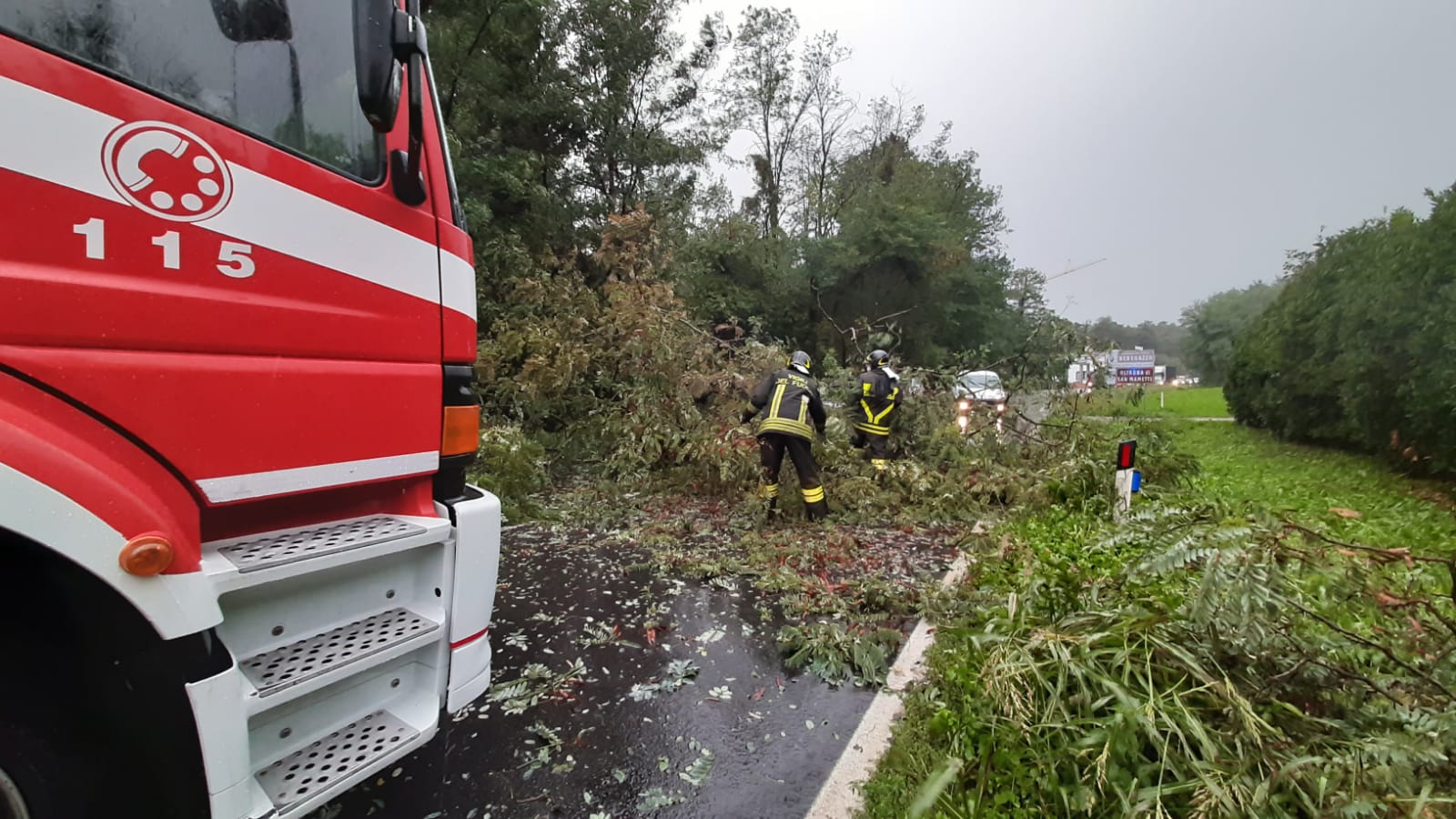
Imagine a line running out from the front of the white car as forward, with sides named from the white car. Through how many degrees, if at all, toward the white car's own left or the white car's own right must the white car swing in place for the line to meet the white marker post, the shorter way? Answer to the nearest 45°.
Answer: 0° — it already faces it

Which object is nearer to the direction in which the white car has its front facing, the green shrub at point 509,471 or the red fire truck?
the red fire truck

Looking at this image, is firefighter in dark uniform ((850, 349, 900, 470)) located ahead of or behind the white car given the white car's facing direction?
ahead

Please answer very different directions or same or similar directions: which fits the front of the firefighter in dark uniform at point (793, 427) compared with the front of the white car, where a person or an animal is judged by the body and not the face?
very different directions

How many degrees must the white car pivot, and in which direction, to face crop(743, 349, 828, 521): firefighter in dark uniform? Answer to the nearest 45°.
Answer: approximately 45° to its right

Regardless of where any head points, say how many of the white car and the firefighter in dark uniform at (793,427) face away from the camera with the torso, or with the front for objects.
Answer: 1

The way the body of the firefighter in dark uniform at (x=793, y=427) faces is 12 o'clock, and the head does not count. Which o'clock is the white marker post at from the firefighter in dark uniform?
The white marker post is roughly at 4 o'clock from the firefighter in dark uniform.

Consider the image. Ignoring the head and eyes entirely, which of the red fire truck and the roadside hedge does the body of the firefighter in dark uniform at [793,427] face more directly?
the roadside hedge

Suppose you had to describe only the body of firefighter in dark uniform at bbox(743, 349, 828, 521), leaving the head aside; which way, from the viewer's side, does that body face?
away from the camera

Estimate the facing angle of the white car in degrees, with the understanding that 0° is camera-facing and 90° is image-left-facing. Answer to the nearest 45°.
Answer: approximately 0°

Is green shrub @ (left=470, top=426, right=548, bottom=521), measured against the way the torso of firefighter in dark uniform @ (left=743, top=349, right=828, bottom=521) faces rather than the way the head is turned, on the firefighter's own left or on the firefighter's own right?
on the firefighter's own left

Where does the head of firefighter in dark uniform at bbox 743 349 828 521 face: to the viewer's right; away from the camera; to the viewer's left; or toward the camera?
away from the camera

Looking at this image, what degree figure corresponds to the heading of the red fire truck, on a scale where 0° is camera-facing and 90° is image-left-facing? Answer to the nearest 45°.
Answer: approximately 225°
